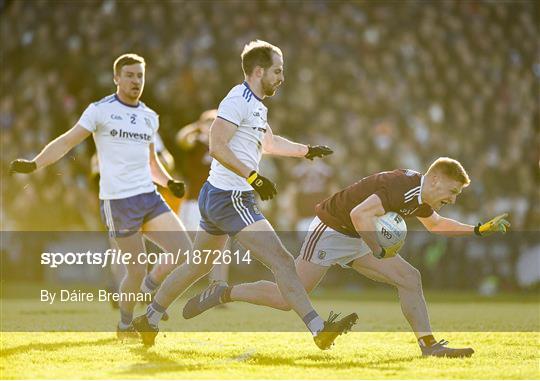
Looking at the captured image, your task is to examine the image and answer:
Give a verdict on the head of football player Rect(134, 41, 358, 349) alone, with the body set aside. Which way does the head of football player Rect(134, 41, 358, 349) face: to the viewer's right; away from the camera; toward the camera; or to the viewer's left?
to the viewer's right

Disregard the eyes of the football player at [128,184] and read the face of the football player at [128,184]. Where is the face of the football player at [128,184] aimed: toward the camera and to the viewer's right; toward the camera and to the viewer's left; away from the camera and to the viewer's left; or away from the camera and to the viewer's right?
toward the camera and to the viewer's right

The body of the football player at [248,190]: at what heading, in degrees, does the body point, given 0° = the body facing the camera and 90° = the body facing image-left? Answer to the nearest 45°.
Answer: approximately 270°
